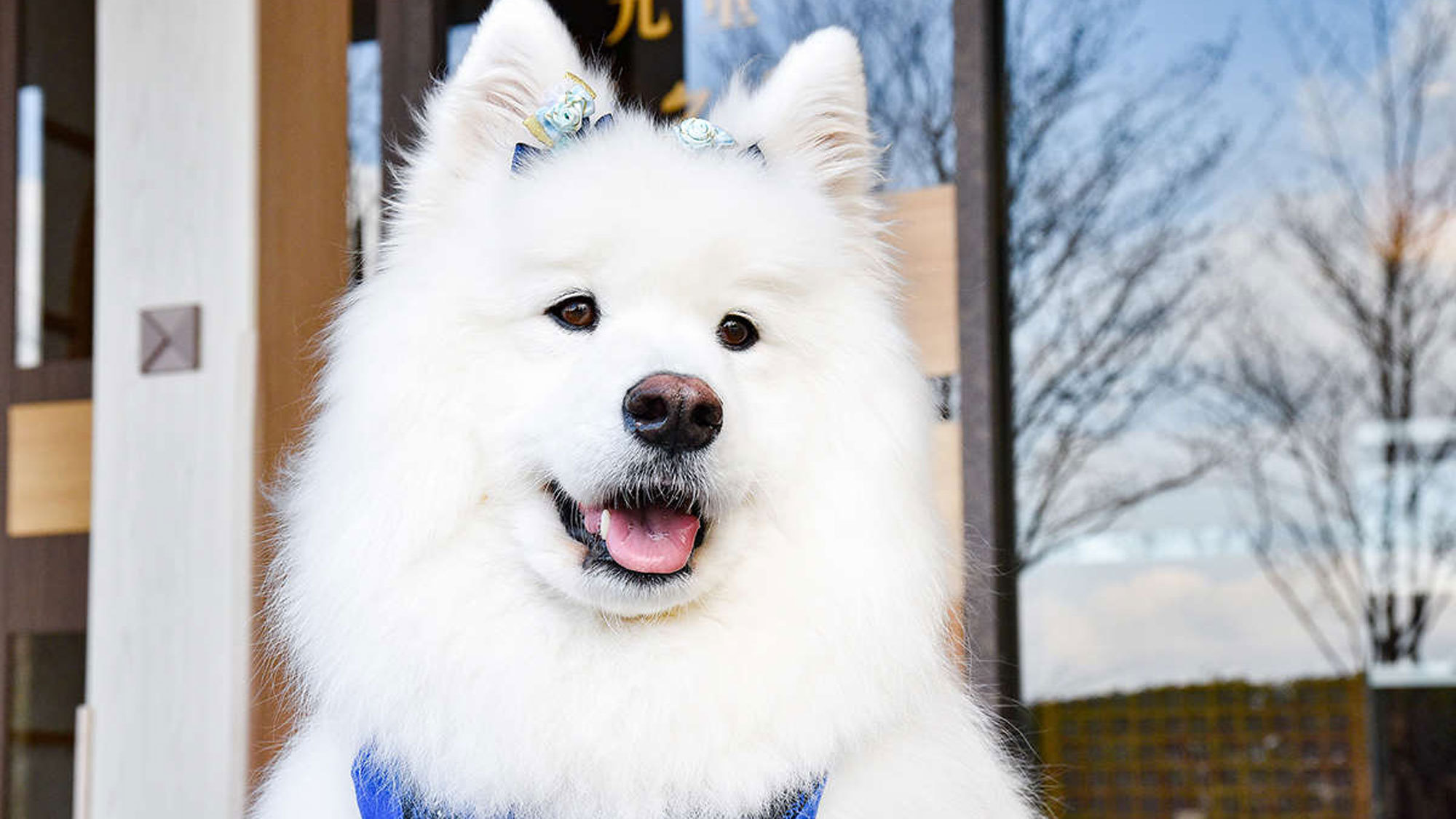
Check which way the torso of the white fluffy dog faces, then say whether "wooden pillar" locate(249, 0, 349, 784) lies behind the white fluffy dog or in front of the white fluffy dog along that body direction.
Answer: behind

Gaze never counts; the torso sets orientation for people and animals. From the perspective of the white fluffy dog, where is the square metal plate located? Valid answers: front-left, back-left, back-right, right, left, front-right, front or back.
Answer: back-right

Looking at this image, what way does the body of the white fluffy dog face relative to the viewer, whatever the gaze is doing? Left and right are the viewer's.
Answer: facing the viewer
